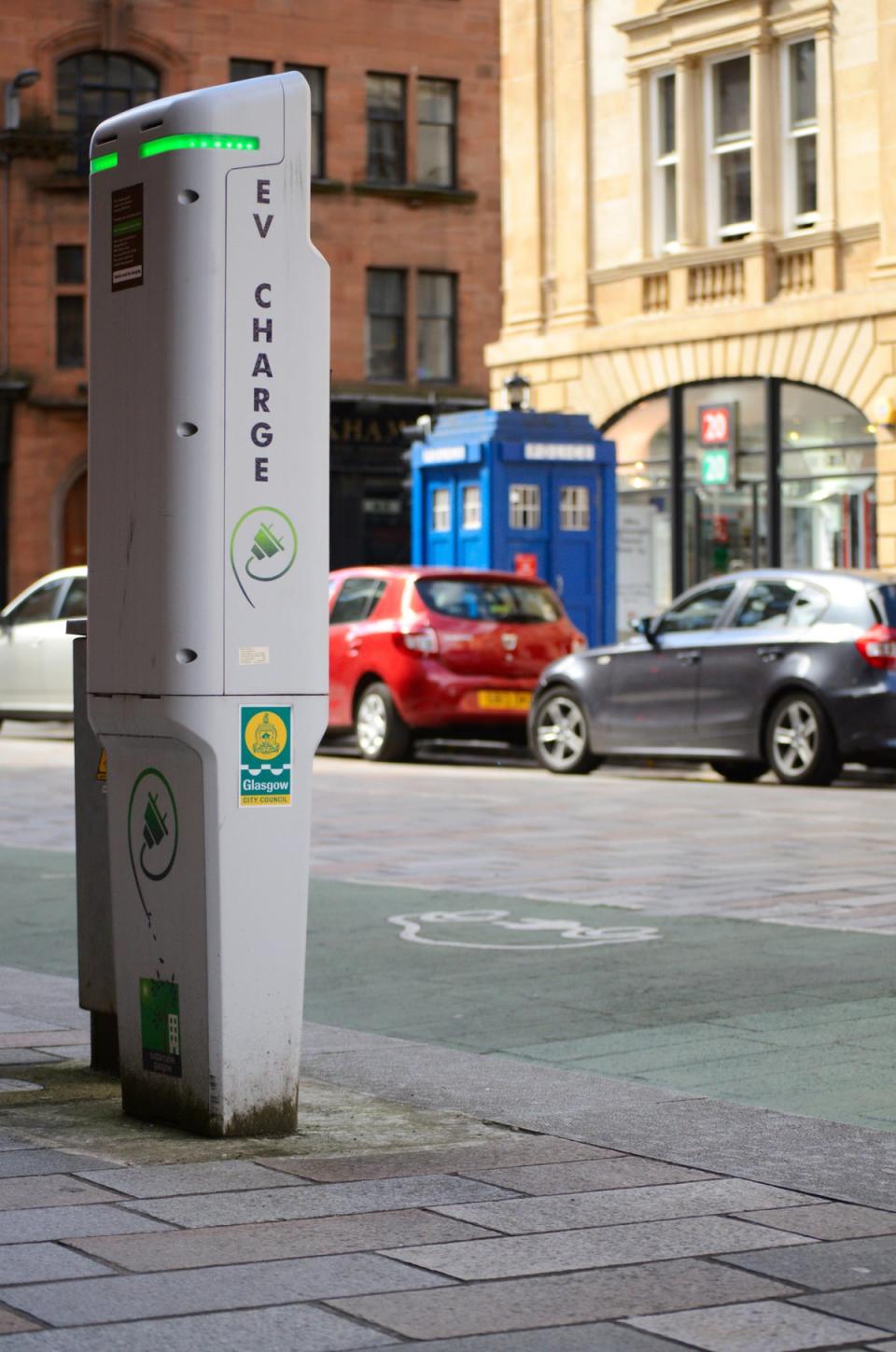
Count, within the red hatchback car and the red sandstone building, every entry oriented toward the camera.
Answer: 1

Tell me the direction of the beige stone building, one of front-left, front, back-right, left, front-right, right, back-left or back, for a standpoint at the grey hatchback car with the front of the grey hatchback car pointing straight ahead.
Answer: front-right

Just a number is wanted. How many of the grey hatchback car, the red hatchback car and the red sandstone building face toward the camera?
1

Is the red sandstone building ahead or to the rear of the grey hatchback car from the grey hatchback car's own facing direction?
ahead

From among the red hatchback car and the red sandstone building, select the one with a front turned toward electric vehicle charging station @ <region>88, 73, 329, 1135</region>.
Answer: the red sandstone building

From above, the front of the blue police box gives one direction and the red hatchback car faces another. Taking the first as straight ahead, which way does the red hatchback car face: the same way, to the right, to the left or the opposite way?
the opposite way

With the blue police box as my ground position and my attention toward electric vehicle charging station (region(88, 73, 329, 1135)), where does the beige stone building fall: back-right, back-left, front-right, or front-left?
back-left

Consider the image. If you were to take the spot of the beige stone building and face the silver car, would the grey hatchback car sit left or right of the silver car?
left

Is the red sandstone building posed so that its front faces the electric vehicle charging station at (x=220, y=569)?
yes

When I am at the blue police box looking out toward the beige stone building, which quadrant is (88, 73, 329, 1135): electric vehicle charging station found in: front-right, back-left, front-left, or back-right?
back-right

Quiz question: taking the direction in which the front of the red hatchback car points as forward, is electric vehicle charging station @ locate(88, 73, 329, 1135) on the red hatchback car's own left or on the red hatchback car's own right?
on the red hatchback car's own left

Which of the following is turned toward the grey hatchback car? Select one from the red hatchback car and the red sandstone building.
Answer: the red sandstone building

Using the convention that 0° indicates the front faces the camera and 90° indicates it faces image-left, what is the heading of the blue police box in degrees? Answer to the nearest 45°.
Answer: approximately 315°

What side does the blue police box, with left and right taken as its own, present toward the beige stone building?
left
